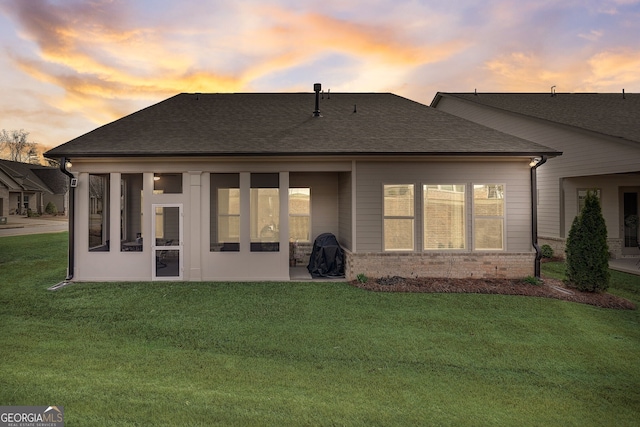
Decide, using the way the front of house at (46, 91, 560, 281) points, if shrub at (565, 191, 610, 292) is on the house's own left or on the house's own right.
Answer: on the house's own right

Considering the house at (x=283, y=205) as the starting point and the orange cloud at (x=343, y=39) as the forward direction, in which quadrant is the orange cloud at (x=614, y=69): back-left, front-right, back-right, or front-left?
front-right

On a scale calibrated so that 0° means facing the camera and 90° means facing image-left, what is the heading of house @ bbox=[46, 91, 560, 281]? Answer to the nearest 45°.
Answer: approximately 180°

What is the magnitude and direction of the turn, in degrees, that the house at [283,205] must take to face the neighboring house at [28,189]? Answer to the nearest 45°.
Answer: approximately 45° to its left

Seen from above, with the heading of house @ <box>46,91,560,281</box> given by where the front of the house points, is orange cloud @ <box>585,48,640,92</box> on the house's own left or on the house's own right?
on the house's own right

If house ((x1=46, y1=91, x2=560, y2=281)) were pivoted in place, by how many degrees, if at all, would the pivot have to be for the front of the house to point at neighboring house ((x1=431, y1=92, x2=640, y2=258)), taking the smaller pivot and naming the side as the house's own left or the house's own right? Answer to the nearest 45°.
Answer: approximately 90° to the house's own right

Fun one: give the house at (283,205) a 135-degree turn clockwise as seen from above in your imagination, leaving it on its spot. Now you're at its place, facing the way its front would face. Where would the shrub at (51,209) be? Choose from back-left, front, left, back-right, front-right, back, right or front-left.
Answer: back
